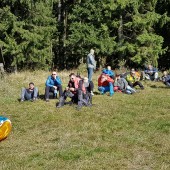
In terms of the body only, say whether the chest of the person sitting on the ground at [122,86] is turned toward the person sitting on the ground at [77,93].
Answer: no

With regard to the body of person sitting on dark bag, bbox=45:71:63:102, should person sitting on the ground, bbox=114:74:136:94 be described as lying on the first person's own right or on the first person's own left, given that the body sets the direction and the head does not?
on the first person's own left

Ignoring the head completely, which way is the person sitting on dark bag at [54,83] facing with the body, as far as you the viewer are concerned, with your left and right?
facing the viewer

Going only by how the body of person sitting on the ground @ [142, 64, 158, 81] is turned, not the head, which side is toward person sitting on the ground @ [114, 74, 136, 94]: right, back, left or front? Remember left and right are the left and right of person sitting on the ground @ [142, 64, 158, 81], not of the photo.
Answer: front

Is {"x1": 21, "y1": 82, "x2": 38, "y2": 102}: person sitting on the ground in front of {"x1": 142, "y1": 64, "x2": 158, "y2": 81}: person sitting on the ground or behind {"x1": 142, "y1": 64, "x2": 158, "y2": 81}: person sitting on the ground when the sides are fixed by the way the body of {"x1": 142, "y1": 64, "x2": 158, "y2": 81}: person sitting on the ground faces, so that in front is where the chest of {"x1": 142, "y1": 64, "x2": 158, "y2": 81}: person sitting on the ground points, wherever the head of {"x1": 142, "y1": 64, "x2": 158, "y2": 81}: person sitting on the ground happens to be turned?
in front

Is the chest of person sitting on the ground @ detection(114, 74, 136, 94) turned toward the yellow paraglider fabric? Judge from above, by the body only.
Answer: no

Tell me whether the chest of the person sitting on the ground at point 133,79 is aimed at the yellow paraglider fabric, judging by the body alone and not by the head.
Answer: no

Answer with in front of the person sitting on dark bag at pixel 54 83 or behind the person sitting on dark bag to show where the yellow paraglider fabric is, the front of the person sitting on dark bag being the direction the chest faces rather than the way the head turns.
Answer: in front

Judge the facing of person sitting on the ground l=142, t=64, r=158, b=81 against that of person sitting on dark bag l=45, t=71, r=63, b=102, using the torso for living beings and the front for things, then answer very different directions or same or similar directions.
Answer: same or similar directions

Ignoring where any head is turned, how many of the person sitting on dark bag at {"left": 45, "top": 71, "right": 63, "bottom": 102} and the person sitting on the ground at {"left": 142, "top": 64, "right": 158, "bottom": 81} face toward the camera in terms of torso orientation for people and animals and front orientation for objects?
2
